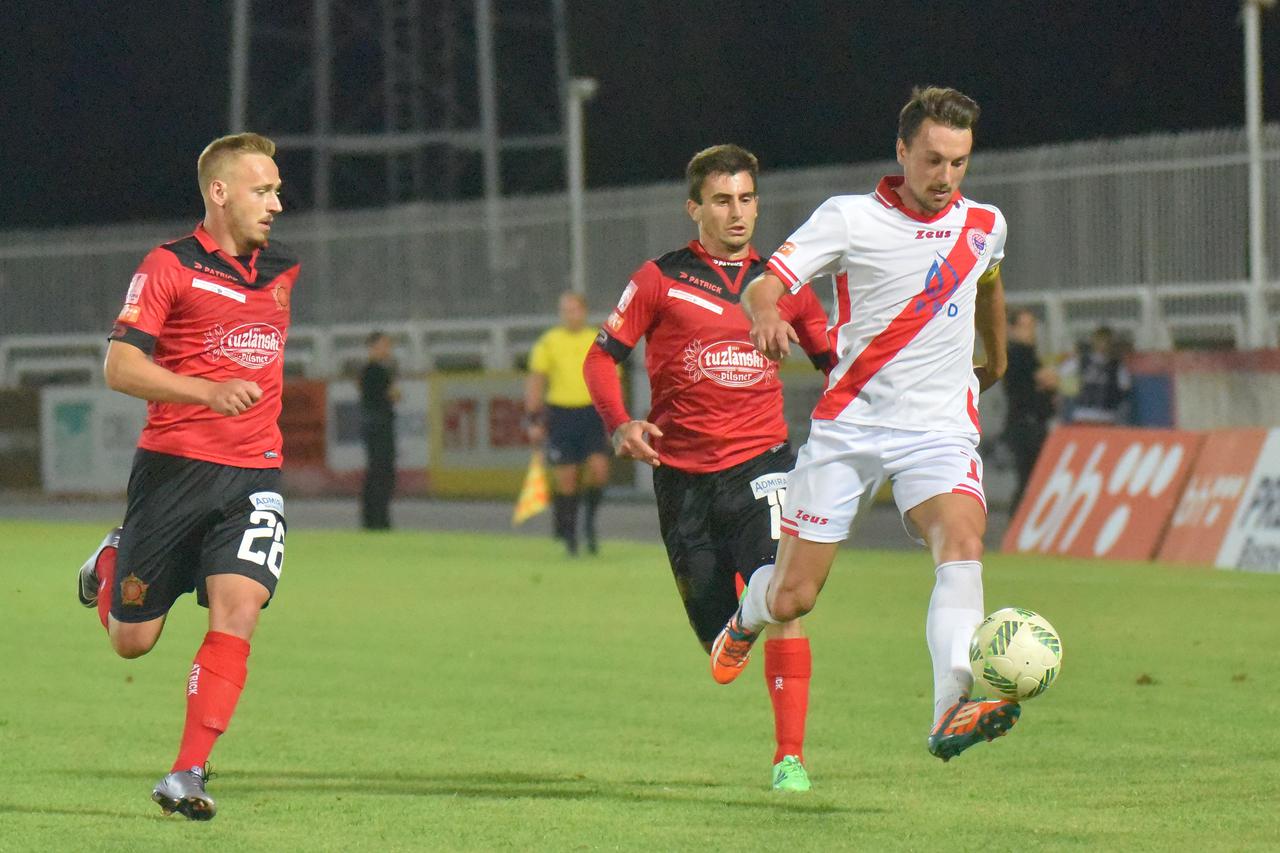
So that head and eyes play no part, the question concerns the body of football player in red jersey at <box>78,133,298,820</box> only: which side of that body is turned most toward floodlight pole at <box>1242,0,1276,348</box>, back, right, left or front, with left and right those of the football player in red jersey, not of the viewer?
left

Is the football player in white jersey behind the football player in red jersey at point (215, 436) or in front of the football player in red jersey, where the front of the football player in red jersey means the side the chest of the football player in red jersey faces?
in front

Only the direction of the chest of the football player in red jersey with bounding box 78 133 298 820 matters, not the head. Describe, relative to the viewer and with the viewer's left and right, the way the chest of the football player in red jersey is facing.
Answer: facing the viewer and to the right of the viewer

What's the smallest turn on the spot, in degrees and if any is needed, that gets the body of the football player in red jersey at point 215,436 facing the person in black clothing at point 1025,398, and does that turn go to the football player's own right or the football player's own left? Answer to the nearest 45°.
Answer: approximately 90° to the football player's own left

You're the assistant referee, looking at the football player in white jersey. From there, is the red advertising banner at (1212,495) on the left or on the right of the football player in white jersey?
left

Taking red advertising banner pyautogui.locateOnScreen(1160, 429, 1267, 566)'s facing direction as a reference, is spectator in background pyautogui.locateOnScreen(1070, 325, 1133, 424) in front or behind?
behind

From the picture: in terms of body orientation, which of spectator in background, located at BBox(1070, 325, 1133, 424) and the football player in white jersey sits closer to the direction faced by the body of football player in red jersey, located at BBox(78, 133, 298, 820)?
the football player in white jersey

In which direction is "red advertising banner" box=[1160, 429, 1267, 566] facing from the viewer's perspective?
toward the camera
